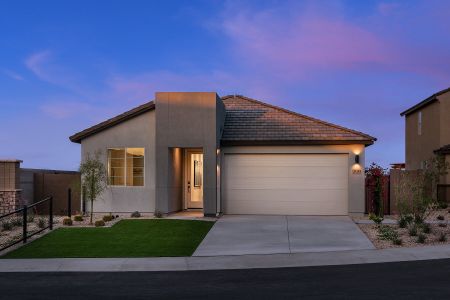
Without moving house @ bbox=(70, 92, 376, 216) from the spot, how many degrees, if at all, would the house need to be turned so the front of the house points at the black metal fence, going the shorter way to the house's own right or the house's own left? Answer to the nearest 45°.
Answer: approximately 45° to the house's own right

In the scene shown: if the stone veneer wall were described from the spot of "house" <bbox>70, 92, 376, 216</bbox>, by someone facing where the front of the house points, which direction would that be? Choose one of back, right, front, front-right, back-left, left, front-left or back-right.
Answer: right

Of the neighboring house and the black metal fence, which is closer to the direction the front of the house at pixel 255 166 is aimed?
the black metal fence

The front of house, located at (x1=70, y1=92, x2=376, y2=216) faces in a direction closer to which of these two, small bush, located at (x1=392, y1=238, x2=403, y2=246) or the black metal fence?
the small bush

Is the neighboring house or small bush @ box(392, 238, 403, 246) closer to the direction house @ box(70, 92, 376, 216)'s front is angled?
the small bush

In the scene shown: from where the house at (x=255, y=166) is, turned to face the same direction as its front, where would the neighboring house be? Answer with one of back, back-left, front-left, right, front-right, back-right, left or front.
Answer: back-left

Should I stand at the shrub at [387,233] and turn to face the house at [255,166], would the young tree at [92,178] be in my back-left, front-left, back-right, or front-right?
front-left

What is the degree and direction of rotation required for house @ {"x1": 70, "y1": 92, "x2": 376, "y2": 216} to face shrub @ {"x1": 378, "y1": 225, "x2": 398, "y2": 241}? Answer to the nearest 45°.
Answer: approximately 45° to its left

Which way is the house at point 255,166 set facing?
toward the camera

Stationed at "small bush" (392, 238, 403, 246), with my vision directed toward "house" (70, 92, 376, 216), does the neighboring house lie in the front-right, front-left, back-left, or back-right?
front-right

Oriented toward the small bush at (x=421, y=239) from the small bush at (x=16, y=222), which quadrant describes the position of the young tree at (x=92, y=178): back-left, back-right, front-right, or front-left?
front-left
